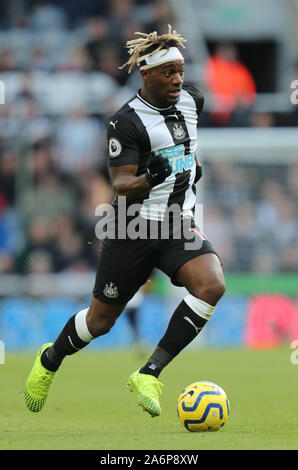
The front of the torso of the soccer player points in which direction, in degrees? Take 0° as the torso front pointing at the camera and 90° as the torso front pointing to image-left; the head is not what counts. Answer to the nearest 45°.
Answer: approximately 315°

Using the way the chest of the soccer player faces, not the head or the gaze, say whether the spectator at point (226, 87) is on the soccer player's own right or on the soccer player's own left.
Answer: on the soccer player's own left

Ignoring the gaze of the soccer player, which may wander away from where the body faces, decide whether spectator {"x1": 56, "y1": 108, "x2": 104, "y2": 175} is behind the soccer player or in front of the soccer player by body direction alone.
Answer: behind
